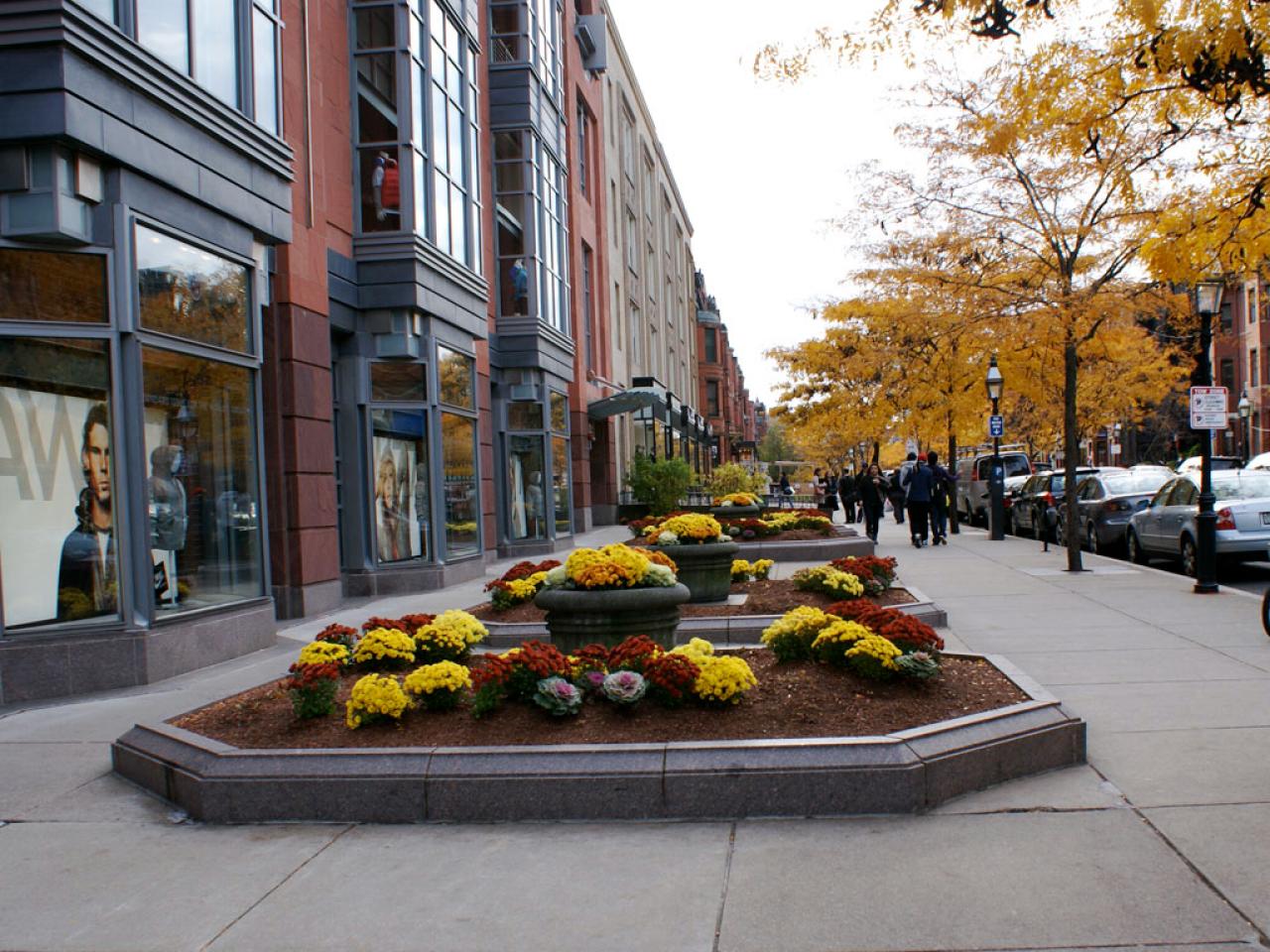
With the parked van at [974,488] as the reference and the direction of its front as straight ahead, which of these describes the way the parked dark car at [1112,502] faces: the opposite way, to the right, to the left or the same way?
the same way

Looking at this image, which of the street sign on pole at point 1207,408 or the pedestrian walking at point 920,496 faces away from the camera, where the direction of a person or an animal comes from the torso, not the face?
the pedestrian walking

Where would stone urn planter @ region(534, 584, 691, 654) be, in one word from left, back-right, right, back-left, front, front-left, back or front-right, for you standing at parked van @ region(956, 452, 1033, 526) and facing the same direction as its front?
back-left

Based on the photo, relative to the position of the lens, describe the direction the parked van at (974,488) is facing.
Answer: facing away from the viewer and to the left of the viewer

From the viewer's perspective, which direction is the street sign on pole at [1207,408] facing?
toward the camera

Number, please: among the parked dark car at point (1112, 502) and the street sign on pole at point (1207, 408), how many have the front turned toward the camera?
1

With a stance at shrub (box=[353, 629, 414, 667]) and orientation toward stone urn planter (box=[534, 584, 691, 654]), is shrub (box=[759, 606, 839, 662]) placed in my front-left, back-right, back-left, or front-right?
front-right

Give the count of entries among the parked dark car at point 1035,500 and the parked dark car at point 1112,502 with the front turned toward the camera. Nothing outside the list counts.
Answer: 0

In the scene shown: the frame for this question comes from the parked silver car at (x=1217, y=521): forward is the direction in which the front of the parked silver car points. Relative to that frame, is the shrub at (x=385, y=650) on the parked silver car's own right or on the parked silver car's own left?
on the parked silver car's own left

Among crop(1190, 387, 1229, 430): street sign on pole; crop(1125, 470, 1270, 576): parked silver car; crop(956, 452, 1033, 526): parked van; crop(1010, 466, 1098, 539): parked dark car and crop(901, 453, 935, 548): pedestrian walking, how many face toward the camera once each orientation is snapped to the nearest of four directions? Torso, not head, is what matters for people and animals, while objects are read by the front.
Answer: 1

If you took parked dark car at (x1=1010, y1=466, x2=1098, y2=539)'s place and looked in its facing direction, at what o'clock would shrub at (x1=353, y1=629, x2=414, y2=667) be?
The shrub is roughly at 8 o'clock from the parked dark car.

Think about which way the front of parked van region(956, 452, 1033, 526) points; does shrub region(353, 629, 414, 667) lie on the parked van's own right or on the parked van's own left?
on the parked van's own left

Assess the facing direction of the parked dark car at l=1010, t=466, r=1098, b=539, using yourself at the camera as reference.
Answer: facing away from the viewer and to the left of the viewer

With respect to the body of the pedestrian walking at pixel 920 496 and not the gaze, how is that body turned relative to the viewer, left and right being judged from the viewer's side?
facing away from the viewer

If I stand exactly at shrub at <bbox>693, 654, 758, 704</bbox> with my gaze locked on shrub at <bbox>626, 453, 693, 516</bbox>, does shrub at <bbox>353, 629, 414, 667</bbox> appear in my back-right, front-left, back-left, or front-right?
front-left

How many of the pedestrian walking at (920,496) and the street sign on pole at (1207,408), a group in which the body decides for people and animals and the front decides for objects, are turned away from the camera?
1

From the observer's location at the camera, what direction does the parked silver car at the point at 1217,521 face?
facing away from the viewer and to the left of the viewer

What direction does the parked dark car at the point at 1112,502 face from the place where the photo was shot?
facing away from the viewer and to the left of the viewer
